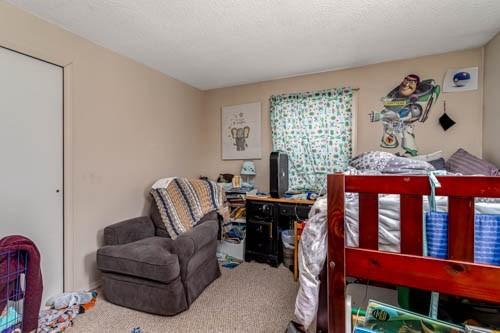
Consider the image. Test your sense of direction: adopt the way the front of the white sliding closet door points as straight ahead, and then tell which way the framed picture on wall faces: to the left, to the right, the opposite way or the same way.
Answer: to the right

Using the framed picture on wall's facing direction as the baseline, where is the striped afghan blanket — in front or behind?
in front

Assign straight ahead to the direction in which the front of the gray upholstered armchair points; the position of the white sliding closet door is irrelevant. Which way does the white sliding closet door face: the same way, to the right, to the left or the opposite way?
to the left

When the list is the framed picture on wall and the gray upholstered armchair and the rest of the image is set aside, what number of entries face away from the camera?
0

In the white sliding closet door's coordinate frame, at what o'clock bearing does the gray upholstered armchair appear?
The gray upholstered armchair is roughly at 10 o'clock from the white sliding closet door.

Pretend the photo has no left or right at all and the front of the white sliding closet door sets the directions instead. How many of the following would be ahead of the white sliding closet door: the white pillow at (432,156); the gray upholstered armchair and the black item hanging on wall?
3

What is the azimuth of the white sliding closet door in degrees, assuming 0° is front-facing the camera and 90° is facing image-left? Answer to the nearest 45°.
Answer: approximately 315°

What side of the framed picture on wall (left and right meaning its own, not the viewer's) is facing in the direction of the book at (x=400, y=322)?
front

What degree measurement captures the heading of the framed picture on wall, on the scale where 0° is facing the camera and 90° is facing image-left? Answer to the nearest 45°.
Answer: approximately 0°

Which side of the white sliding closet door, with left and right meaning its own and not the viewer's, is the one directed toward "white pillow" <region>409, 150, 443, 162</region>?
front

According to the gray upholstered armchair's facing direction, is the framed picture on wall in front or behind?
behind

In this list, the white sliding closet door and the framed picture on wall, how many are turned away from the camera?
0

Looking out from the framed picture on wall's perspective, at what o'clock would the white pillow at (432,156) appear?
The white pillow is roughly at 10 o'clock from the framed picture on wall.

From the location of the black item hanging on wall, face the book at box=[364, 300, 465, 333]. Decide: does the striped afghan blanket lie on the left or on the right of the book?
right
